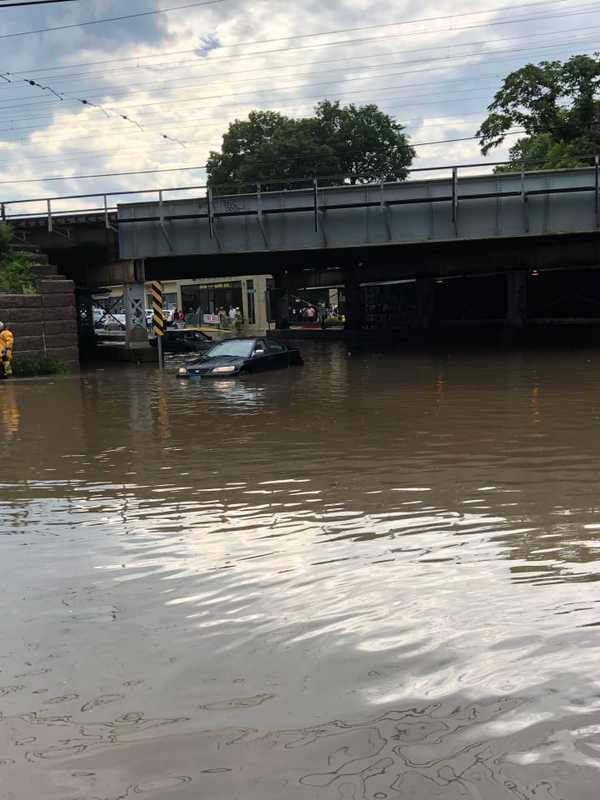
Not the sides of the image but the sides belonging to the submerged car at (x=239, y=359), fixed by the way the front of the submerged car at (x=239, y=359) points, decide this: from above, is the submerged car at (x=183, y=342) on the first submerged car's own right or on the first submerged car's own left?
on the first submerged car's own right

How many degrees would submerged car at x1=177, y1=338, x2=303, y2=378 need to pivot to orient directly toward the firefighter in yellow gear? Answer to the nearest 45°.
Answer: approximately 45° to its right

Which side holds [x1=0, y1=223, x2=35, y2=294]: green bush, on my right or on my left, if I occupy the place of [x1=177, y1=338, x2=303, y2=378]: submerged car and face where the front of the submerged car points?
on my right

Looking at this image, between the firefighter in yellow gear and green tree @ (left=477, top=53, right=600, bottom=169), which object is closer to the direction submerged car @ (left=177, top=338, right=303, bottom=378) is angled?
the firefighter in yellow gear

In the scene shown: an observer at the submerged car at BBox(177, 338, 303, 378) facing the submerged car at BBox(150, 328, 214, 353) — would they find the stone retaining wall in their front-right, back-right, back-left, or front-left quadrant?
front-left

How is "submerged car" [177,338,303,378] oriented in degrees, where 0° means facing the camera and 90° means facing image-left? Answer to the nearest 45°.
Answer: approximately 45°

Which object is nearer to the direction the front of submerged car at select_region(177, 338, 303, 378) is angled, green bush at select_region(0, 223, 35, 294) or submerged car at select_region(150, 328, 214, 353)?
the green bush

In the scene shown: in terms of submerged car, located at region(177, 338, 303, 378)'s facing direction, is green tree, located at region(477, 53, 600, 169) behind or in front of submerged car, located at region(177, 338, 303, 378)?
behind

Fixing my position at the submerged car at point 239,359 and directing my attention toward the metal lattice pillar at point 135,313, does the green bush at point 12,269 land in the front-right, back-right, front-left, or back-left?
front-left
